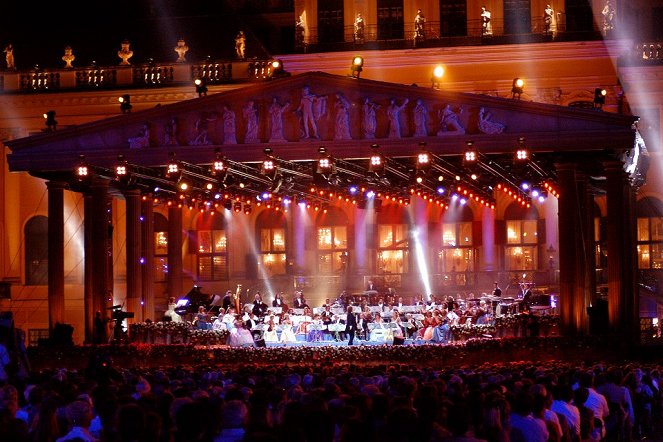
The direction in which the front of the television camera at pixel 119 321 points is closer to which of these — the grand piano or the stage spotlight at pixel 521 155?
the stage spotlight

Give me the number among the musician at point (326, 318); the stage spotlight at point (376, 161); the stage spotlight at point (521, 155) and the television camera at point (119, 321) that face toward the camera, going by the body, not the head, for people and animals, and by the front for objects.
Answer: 3

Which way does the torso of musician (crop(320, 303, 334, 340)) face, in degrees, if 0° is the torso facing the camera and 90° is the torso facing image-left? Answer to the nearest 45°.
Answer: approximately 0°

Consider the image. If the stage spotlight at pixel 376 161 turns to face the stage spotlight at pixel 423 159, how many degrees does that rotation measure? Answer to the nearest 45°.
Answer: approximately 90° to its left

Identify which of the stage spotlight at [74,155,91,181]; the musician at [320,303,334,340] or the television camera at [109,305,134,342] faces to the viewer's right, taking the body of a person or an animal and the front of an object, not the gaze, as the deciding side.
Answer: the television camera

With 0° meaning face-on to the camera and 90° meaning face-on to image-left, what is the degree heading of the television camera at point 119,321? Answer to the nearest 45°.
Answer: approximately 270°

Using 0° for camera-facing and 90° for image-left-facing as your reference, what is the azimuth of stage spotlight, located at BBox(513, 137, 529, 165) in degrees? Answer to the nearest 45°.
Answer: approximately 0°

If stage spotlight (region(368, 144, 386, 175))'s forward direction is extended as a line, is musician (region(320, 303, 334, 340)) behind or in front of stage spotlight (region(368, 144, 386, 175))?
behind
